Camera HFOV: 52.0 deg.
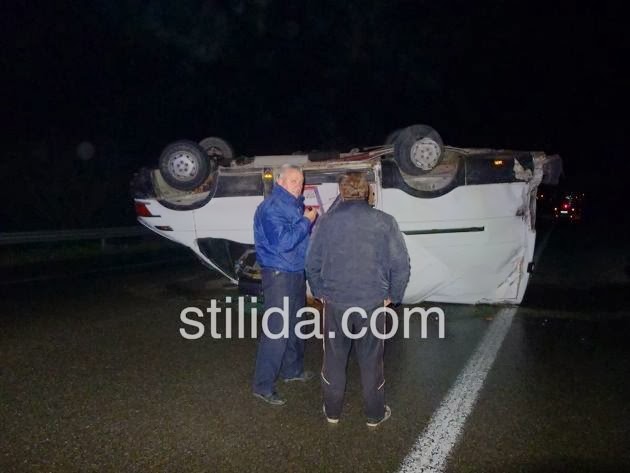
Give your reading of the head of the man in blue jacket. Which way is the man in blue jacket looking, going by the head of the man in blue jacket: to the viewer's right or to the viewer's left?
to the viewer's right

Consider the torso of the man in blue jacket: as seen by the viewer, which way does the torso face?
to the viewer's right

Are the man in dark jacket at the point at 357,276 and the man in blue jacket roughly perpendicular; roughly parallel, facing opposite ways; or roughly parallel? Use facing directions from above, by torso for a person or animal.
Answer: roughly perpendicular

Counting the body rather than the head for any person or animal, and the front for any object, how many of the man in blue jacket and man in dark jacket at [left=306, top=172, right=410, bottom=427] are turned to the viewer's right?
1

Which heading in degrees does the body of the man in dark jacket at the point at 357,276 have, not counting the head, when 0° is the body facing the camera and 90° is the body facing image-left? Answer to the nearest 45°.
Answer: approximately 180°

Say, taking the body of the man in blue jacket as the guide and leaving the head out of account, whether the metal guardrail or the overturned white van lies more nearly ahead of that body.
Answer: the overturned white van
